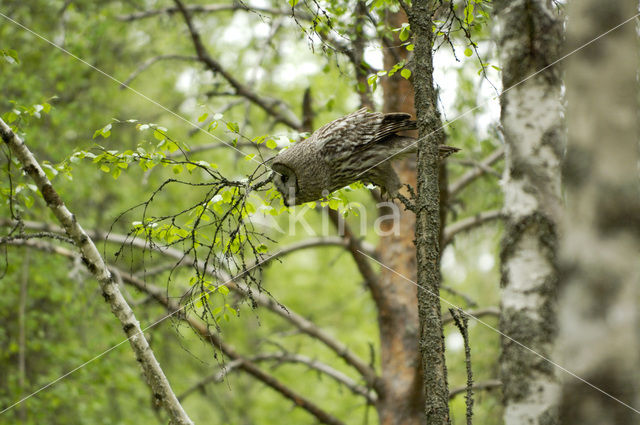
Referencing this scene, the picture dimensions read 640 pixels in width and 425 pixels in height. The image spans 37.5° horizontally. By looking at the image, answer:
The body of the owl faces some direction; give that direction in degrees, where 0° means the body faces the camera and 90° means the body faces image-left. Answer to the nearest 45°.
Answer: approximately 90°

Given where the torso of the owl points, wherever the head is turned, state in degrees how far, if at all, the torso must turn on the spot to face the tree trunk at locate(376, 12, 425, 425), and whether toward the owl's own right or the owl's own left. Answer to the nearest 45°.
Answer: approximately 90° to the owl's own right

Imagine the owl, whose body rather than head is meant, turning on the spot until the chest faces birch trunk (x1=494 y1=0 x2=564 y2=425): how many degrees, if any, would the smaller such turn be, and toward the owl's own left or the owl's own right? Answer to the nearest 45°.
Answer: approximately 135° to the owl's own left

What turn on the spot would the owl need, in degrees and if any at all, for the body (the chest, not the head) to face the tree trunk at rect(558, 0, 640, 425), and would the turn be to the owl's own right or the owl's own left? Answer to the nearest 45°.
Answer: approximately 135° to the owl's own left
